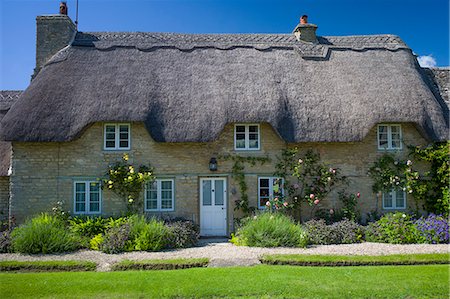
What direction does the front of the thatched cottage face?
toward the camera

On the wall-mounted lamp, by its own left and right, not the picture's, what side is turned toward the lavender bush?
left

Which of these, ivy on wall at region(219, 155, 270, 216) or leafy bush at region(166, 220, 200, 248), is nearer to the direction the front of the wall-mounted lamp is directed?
the leafy bush

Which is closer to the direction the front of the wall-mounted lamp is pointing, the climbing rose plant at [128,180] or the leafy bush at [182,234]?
the leafy bush

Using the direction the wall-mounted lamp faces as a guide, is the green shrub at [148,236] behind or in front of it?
in front

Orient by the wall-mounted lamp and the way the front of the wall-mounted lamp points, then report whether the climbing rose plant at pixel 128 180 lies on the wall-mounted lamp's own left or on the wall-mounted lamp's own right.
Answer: on the wall-mounted lamp's own right

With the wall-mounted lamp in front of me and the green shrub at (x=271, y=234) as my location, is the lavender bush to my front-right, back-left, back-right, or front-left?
back-right

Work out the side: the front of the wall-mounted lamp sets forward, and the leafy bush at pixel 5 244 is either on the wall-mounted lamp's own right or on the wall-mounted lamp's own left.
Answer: on the wall-mounted lamp's own right

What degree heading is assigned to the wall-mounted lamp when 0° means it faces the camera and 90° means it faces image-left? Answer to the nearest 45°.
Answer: approximately 0°

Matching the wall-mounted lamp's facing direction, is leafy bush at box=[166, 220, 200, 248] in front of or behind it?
in front

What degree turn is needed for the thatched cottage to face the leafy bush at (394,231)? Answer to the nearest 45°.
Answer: approximately 90° to its left
